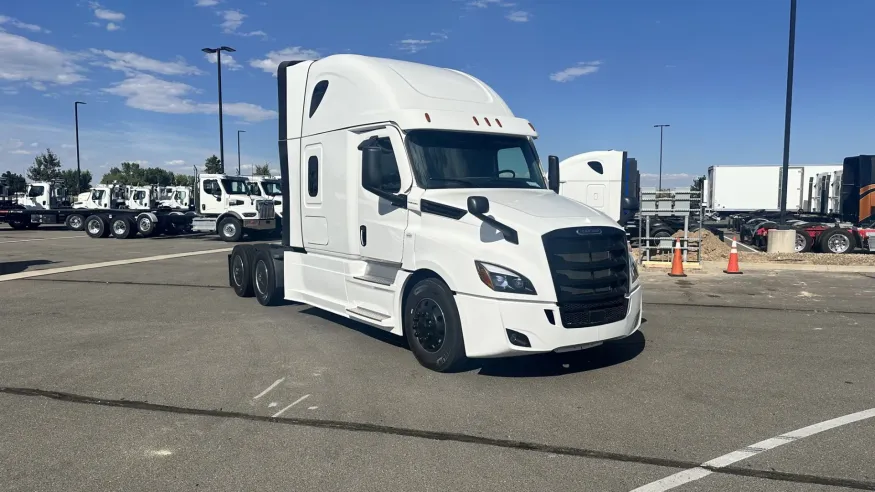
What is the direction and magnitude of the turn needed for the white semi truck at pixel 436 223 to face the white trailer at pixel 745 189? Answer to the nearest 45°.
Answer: approximately 90° to its left

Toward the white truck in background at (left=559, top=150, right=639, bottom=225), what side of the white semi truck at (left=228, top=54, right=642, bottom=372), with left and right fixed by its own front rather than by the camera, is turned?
left

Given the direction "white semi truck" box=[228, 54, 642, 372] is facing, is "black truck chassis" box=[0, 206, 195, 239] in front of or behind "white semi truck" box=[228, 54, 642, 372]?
behind

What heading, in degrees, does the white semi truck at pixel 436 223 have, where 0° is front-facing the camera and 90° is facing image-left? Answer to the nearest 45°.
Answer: approximately 315°

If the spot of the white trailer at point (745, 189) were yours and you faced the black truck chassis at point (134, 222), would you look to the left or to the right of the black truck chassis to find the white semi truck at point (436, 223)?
left

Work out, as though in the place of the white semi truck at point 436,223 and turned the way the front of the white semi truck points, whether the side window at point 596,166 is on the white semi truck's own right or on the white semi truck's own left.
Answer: on the white semi truck's own left
